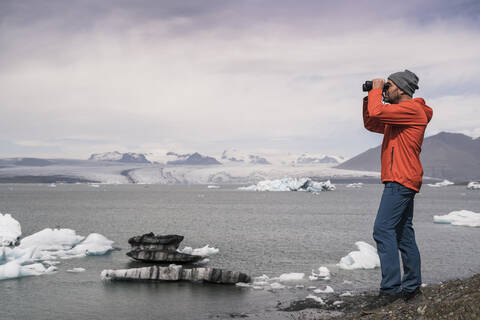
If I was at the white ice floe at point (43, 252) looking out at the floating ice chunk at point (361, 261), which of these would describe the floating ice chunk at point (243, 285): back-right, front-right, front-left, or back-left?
front-right

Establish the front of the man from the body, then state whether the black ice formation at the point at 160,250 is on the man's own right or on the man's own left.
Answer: on the man's own right

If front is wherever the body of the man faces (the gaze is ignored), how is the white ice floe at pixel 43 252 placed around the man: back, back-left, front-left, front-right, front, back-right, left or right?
front-right

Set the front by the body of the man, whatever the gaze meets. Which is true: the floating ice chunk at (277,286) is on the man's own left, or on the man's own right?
on the man's own right

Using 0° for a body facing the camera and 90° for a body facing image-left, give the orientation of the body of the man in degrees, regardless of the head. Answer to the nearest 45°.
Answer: approximately 90°

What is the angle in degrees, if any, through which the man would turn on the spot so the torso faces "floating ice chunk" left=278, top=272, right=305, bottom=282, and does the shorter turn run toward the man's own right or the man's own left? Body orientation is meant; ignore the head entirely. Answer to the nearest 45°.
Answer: approximately 90° to the man's own right

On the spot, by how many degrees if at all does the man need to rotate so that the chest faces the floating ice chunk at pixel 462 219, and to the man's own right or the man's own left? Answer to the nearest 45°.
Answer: approximately 90° to the man's own right

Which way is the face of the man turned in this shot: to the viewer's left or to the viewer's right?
to the viewer's left

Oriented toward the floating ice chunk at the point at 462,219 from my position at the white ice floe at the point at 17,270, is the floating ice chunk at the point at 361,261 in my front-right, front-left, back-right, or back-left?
front-right

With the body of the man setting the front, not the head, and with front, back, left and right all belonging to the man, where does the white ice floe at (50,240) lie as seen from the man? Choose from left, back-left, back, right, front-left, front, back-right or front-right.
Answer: front-right

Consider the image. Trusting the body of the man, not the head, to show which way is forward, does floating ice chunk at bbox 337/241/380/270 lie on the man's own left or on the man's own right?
on the man's own right

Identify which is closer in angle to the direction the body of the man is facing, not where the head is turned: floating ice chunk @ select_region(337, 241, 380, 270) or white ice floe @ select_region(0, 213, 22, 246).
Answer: the white ice floe
